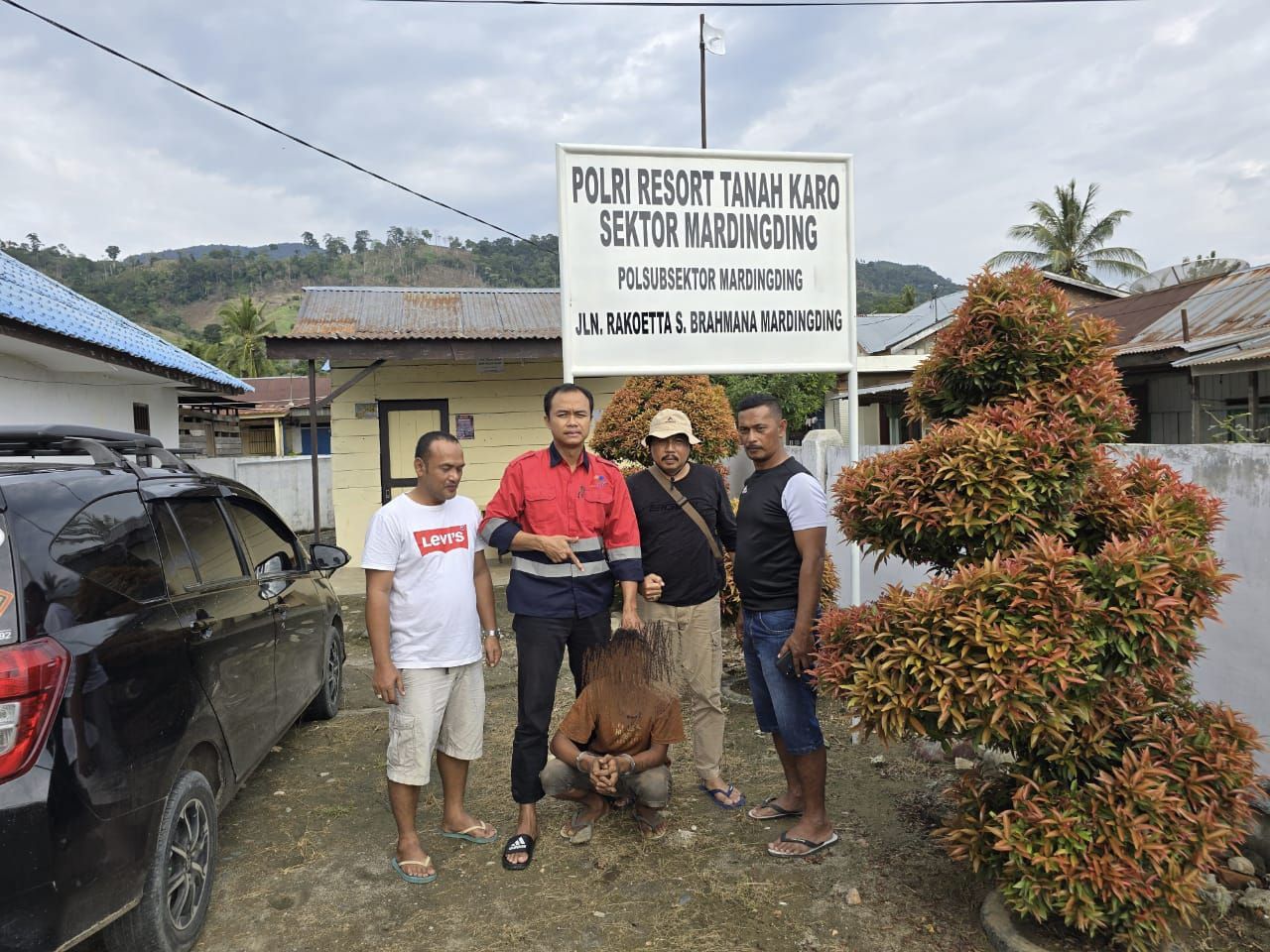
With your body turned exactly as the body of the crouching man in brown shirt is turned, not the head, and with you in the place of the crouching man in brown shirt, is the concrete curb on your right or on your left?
on your left

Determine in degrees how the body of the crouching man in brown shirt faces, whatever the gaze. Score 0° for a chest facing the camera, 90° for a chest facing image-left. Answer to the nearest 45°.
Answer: approximately 0°

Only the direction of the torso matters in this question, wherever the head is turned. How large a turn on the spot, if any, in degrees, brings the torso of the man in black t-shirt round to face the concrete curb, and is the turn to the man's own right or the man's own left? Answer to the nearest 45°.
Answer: approximately 45° to the man's own left

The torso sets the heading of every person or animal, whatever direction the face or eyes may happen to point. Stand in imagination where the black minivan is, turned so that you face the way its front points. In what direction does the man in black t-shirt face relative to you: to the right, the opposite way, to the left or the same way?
the opposite way

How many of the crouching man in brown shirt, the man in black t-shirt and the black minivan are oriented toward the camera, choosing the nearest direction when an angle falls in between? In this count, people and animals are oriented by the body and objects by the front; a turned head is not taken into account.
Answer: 2

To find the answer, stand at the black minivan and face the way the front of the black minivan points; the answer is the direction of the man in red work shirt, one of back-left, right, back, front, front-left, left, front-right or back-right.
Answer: front-right

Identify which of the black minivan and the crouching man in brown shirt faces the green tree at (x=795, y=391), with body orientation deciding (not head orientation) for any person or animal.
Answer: the black minivan

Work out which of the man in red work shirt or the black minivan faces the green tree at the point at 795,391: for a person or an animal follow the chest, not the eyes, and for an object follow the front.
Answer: the black minivan

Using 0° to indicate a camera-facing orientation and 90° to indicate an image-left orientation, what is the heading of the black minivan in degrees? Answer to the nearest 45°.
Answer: approximately 225°

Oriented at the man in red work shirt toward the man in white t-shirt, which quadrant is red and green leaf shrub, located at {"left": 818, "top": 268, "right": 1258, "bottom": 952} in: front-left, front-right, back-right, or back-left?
back-left

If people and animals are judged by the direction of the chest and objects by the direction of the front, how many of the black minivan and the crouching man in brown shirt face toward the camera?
1
